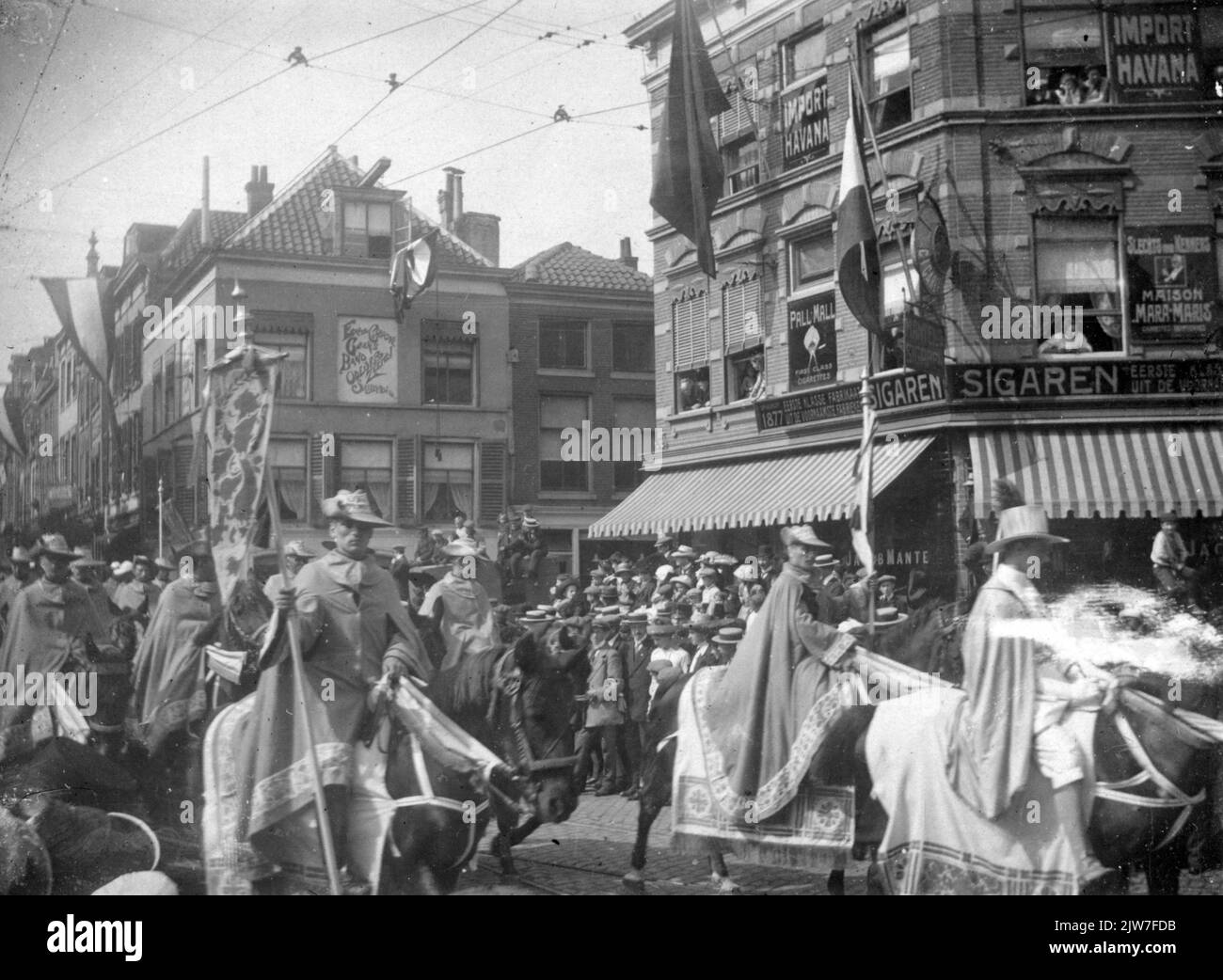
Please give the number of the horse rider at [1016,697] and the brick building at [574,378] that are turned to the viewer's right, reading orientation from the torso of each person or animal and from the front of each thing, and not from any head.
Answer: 1

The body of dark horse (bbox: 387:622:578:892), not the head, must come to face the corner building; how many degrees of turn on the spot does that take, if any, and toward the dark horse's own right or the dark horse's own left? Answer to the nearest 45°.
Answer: approximately 45° to the dark horse's own left

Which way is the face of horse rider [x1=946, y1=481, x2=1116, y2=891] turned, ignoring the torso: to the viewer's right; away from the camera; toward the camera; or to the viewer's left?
to the viewer's right

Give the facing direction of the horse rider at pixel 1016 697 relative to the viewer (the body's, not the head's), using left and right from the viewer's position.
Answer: facing to the right of the viewer

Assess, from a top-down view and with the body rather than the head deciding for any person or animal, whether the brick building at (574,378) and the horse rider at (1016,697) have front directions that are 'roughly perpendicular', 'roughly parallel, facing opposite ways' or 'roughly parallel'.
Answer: roughly perpendicular

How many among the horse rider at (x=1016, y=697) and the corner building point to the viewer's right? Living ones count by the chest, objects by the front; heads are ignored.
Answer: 1

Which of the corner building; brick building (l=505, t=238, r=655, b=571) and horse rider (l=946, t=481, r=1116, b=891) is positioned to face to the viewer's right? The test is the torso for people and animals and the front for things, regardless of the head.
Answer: the horse rider

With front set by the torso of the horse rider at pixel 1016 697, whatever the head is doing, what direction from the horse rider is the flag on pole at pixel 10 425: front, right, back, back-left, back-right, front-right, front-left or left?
back
